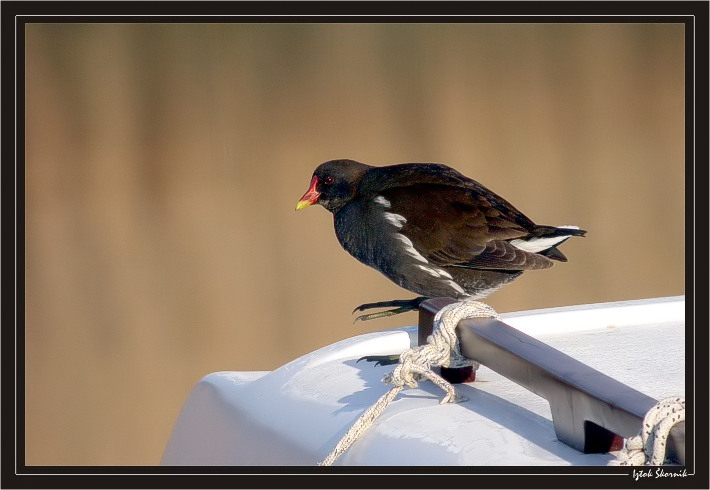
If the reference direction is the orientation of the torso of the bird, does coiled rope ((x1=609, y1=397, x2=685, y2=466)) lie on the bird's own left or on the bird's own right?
on the bird's own left

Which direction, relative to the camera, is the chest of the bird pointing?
to the viewer's left
